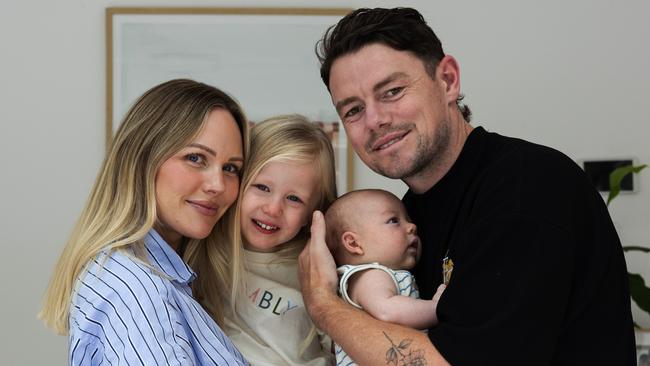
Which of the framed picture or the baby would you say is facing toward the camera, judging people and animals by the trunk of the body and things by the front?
the framed picture

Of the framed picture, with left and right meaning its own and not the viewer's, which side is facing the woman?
front

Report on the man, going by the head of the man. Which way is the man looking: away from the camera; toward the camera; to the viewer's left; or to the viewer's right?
toward the camera

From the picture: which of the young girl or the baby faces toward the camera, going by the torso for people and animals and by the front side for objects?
the young girl

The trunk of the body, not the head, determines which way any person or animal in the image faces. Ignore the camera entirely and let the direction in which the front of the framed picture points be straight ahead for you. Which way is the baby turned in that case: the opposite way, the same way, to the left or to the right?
to the left

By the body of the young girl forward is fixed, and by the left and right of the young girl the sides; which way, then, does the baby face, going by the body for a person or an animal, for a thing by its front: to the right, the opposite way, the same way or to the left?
to the left

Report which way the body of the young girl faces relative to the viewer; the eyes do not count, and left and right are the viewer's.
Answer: facing the viewer

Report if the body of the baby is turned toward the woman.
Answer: no

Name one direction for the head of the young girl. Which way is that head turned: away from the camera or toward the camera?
toward the camera

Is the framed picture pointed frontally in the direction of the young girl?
yes

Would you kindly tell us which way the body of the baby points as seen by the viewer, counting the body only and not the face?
to the viewer's right

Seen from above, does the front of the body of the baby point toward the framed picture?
no

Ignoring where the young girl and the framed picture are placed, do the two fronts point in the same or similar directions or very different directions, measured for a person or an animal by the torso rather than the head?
same or similar directions

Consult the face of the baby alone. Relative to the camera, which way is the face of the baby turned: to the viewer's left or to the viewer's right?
to the viewer's right

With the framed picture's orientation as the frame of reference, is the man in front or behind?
in front

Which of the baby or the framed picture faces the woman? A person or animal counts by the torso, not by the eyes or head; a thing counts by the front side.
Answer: the framed picture
